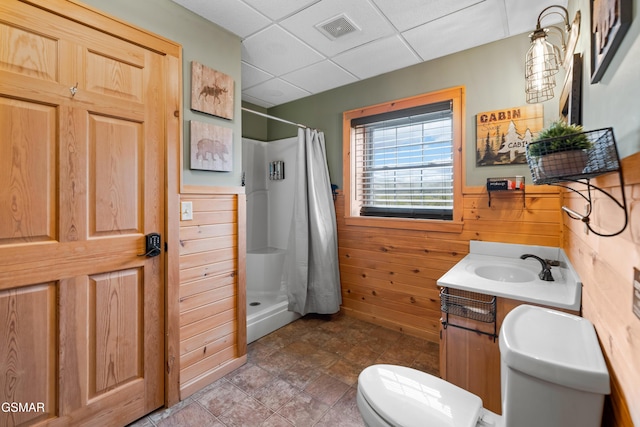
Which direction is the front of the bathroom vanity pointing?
to the viewer's left

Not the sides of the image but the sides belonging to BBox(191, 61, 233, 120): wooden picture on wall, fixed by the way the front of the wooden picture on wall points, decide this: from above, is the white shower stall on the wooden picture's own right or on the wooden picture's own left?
on the wooden picture's own left

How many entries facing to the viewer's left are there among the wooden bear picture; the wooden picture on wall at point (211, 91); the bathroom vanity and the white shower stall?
1

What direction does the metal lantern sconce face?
to the viewer's left

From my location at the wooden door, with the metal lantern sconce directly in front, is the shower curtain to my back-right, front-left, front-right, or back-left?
front-left

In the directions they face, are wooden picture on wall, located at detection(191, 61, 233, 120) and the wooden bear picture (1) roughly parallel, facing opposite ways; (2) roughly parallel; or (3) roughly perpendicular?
roughly parallel

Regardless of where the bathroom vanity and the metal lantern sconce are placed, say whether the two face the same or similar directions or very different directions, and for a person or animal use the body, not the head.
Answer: same or similar directions

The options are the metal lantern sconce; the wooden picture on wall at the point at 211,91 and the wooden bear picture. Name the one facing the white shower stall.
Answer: the metal lantern sconce

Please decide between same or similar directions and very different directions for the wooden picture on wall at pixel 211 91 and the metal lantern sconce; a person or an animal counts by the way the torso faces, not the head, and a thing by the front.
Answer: very different directions

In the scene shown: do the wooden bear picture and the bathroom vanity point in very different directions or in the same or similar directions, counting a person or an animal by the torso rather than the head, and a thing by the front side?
very different directions

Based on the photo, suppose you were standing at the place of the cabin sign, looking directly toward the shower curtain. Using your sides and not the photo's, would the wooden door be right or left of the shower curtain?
left

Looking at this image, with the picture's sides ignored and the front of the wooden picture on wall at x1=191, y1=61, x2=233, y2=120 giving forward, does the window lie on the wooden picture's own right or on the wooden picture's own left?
on the wooden picture's own left

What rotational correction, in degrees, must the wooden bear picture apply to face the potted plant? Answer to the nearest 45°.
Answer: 0° — it already faces it

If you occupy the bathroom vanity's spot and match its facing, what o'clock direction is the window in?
The window is roughly at 2 o'clock from the bathroom vanity.

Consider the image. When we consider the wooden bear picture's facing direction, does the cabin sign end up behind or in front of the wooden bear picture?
in front

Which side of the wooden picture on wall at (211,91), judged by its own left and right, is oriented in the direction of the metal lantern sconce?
front
